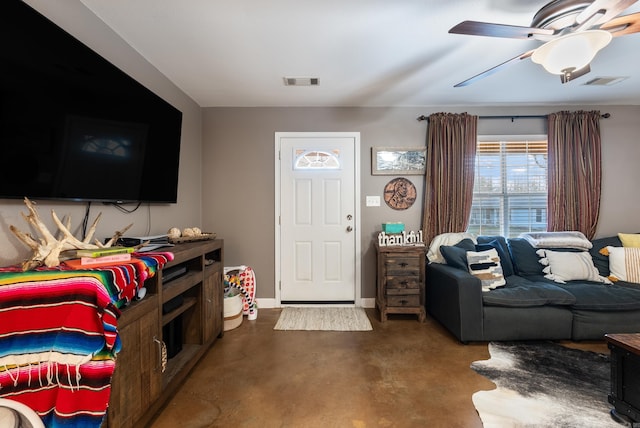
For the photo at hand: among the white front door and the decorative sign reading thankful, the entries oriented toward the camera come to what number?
2

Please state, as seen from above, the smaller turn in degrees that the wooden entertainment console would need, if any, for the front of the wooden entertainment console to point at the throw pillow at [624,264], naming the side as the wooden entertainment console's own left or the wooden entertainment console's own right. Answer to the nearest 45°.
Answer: approximately 45° to the wooden entertainment console's own left

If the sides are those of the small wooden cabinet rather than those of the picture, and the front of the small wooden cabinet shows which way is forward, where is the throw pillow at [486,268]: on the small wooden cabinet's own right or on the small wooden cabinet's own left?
on the small wooden cabinet's own left

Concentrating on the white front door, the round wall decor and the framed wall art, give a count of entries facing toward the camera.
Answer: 3

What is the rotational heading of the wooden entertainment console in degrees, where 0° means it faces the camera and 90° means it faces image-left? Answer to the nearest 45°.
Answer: approximately 315°

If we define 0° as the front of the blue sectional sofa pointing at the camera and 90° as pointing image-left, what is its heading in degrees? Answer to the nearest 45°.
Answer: approximately 0°

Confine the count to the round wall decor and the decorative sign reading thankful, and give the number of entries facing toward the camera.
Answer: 2

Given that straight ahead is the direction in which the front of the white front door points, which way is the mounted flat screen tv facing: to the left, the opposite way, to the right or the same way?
to the left
